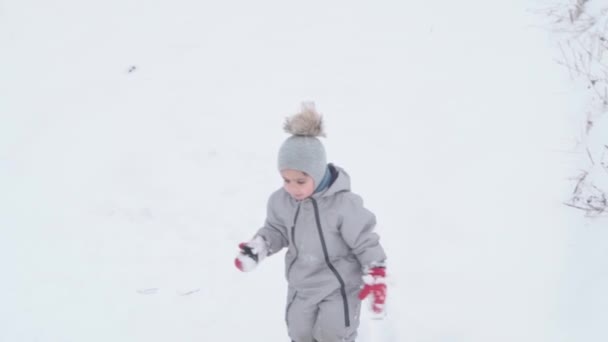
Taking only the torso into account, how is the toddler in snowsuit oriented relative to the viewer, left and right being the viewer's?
facing the viewer and to the left of the viewer
